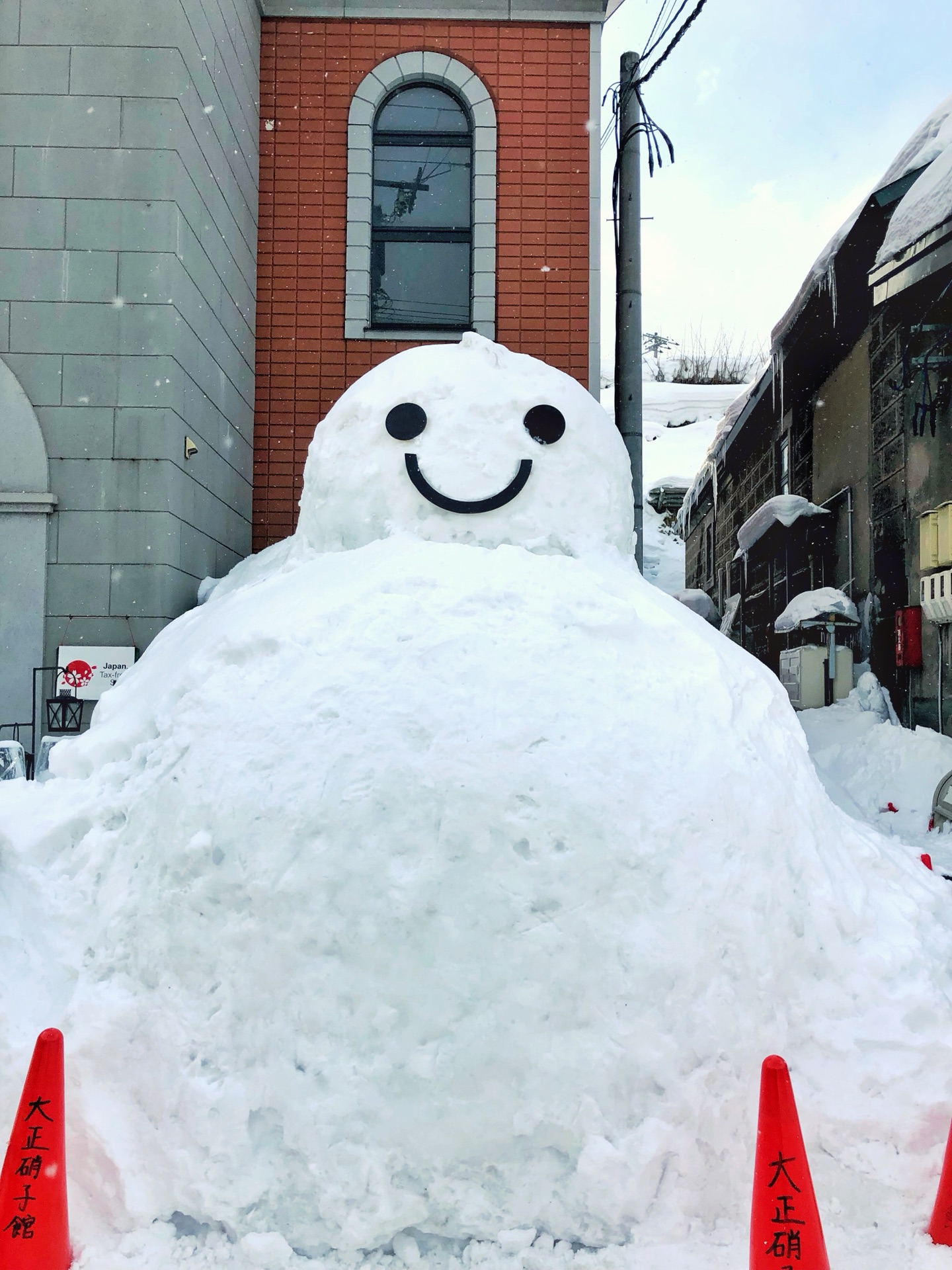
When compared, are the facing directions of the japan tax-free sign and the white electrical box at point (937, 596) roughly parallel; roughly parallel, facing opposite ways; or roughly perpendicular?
roughly perpendicular

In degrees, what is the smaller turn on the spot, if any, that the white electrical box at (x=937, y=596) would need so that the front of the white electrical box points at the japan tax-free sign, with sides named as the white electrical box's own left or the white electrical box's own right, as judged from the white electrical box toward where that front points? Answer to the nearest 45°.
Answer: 0° — it already faces it

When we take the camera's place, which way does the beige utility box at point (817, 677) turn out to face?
facing the viewer and to the left of the viewer

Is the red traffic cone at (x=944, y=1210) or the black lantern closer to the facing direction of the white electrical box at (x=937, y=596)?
the black lantern

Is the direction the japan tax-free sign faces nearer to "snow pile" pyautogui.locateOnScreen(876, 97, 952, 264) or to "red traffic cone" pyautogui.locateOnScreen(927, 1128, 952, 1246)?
the red traffic cone

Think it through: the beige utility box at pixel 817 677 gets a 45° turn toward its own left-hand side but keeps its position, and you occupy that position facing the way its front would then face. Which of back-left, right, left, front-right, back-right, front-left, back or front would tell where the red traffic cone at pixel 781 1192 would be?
front

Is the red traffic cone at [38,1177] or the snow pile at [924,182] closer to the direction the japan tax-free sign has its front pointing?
the red traffic cone

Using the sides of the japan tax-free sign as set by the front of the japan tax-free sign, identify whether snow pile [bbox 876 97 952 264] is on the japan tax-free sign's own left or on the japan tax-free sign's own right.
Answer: on the japan tax-free sign's own left

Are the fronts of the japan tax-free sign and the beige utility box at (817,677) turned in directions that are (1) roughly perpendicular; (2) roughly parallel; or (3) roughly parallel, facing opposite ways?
roughly perpendicular

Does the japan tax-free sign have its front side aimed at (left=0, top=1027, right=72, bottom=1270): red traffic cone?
yes

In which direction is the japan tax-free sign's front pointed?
toward the camera
